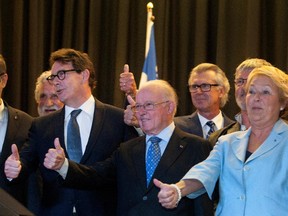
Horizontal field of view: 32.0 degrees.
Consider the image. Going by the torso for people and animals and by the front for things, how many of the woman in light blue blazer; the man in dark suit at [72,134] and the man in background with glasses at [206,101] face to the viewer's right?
0

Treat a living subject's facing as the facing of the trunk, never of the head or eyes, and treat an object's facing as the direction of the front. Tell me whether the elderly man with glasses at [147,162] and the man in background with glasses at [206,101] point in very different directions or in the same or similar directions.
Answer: same or similar directions

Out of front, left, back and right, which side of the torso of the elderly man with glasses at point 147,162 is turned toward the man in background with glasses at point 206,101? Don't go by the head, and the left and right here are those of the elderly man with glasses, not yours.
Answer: back

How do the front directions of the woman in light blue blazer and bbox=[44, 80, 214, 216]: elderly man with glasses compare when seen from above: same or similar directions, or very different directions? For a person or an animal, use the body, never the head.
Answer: same or similar directions

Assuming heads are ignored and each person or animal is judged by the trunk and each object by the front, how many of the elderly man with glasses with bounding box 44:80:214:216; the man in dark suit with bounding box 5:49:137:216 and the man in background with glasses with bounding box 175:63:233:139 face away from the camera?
0

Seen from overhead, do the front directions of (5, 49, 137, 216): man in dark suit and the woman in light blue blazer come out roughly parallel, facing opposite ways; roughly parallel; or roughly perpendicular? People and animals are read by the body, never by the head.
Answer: roughly parallel

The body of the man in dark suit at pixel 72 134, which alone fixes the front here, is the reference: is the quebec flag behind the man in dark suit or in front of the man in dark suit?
behind

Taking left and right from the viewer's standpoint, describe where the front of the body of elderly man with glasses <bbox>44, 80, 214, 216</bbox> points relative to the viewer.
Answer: facing the viewer and to the left of the viewer

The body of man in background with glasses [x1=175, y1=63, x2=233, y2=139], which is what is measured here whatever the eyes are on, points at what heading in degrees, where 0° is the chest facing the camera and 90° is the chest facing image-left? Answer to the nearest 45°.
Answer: approximately 45°

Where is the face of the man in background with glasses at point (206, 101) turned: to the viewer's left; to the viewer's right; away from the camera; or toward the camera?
toward the camera

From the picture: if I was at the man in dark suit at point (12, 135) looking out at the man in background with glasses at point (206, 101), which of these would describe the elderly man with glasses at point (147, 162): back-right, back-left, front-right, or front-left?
front-right

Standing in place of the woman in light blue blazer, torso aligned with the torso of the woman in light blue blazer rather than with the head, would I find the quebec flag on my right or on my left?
on my right

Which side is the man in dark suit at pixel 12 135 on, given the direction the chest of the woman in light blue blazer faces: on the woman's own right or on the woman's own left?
on the woman's own right

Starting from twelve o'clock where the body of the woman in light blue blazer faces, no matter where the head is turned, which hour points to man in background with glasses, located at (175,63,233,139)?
The man in background with glasses is roughly at 4 o'clock from the woman in light blue blazer.

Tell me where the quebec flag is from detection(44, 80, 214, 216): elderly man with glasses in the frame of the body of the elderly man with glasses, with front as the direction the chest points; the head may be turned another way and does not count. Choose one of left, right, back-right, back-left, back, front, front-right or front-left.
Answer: back-right

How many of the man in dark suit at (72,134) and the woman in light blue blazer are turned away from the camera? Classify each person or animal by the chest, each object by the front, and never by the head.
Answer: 0

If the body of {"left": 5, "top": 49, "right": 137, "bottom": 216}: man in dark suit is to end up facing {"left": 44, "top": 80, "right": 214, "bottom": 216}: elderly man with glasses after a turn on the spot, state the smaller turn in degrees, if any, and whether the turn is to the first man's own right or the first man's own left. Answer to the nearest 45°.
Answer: approximately 90° to the first man's own left

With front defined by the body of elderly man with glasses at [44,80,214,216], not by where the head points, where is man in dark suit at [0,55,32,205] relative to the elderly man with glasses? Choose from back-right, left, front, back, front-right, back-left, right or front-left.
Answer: right
